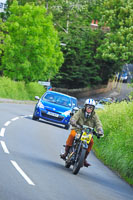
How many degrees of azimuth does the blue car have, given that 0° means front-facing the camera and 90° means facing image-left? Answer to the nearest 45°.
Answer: approximately 0°

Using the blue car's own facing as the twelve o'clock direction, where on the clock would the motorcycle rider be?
The motorcycle rider is roughly at 12 o'clock from the blue car.

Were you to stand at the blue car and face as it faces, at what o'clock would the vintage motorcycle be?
The vintage motorcycle is roughly at 12 o'clock from the blue car.

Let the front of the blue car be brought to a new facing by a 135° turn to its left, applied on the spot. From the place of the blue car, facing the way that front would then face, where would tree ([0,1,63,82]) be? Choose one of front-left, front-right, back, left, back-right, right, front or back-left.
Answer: front-left
